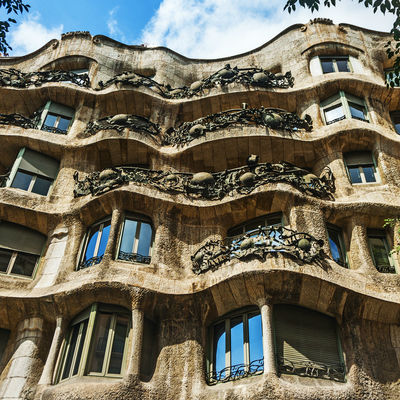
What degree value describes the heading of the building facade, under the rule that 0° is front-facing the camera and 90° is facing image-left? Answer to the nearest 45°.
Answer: approximately 0°
